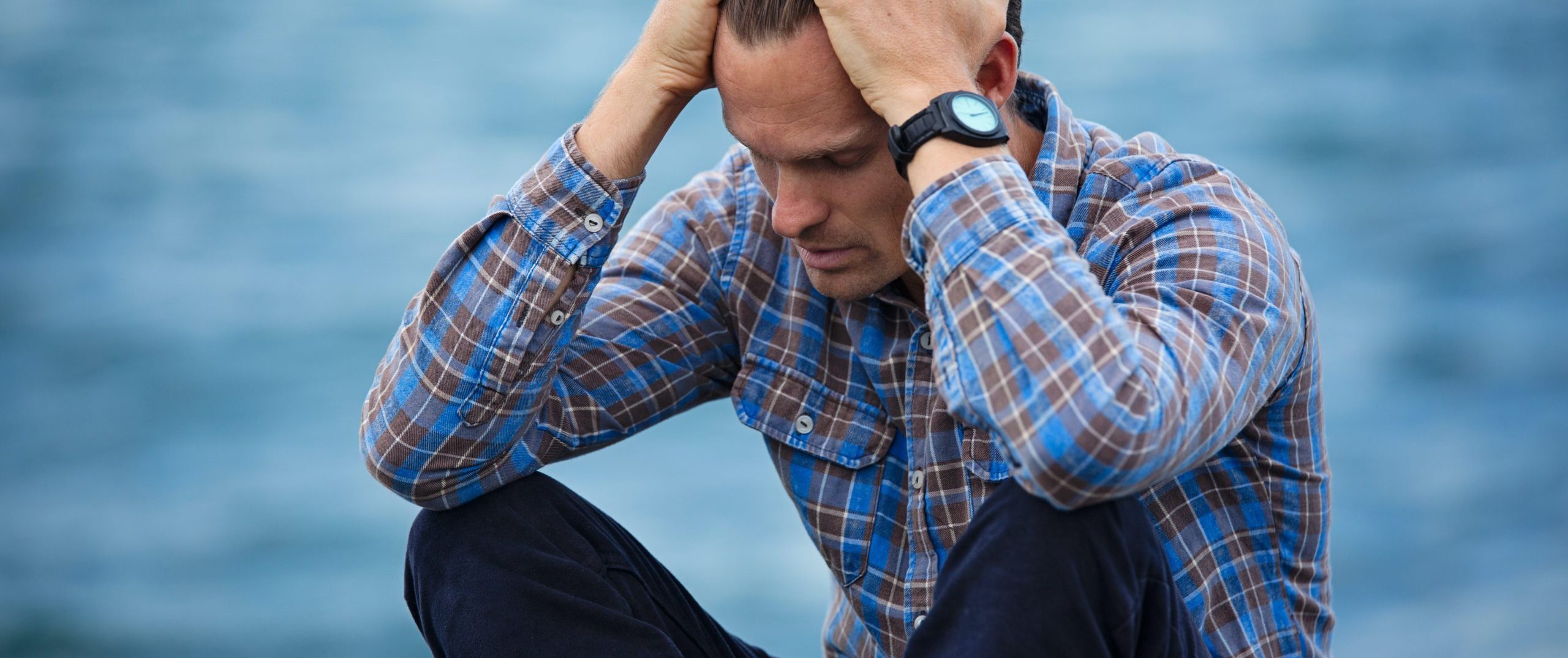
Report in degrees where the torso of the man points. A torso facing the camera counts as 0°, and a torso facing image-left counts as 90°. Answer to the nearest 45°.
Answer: approximately 45°

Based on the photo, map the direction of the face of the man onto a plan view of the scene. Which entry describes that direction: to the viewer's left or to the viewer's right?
to the viewer's left
